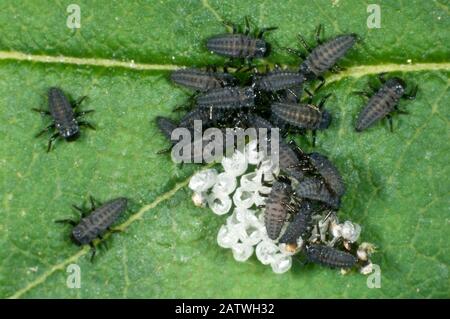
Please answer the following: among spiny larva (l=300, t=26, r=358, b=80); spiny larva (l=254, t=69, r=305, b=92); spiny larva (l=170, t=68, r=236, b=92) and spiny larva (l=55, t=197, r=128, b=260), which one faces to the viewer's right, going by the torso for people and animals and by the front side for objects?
spiny larva (l=170, t=68, r=236, b=92)

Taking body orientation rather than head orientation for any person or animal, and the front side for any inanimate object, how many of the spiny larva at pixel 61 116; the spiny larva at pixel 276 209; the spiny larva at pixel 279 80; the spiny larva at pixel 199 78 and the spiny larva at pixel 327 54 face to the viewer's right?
1

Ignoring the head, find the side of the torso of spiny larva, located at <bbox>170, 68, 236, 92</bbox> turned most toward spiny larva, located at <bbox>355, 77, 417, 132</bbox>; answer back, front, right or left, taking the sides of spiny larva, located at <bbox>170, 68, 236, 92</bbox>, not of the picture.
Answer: front

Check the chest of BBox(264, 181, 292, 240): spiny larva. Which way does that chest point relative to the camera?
away from the camera

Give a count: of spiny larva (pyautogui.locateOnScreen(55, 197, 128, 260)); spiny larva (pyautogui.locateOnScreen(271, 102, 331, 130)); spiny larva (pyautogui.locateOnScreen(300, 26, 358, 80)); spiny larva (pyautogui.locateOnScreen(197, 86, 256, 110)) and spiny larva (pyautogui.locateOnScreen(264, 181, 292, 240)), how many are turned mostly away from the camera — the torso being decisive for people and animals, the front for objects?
1

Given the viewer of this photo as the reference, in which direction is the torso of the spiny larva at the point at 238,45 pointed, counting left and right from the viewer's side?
facing to the right of the viewer

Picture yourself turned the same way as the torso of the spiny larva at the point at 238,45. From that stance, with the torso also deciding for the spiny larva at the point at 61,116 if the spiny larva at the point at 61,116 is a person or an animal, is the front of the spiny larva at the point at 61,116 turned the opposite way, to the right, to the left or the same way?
to the right

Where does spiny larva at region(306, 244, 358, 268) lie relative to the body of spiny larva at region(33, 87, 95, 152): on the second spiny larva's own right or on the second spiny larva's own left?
on the second spiny larva's own left

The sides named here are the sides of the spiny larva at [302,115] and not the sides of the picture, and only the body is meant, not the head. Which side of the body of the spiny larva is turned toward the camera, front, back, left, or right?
right

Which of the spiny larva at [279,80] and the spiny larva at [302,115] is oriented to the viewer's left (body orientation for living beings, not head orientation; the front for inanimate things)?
the spiny larva at [279,80]
